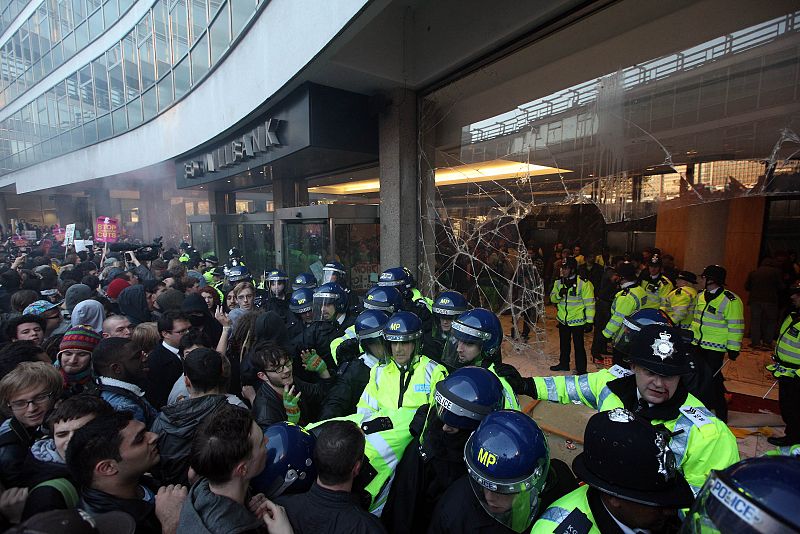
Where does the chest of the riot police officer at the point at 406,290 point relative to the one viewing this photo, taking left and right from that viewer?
facing to the left of the viewer

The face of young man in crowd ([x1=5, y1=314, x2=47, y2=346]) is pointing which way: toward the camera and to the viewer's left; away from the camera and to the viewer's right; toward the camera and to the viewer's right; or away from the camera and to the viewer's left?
toward the camera and to the viewer's right

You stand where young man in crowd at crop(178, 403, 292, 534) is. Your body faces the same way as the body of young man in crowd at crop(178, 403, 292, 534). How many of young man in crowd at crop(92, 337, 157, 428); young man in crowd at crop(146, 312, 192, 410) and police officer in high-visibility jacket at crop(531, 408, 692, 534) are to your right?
1

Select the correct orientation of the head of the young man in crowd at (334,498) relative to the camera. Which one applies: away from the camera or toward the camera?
away from the camera

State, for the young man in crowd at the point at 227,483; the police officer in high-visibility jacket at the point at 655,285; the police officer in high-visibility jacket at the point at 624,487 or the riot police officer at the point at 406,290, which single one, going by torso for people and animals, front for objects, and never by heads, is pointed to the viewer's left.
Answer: the riot police officer

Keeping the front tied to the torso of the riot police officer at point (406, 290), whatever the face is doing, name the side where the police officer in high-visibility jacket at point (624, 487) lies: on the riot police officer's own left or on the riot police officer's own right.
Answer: on the riot police officer's own left

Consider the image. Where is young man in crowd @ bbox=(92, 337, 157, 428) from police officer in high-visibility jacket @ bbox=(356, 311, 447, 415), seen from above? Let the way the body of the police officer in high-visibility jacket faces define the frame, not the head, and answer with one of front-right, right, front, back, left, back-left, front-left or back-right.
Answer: right

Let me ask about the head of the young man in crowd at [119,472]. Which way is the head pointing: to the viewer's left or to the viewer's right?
to the viewer's right

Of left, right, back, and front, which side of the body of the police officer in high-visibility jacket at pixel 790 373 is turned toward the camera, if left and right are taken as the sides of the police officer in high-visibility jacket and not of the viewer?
left

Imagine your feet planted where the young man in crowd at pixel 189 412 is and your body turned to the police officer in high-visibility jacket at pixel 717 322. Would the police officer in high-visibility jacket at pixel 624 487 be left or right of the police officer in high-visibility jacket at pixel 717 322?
right
